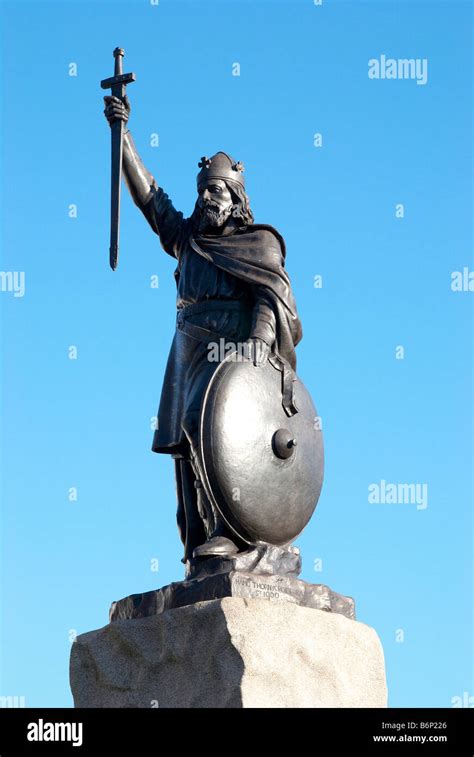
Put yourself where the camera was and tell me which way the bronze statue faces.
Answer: facing the viewer and to the left of the viewer
